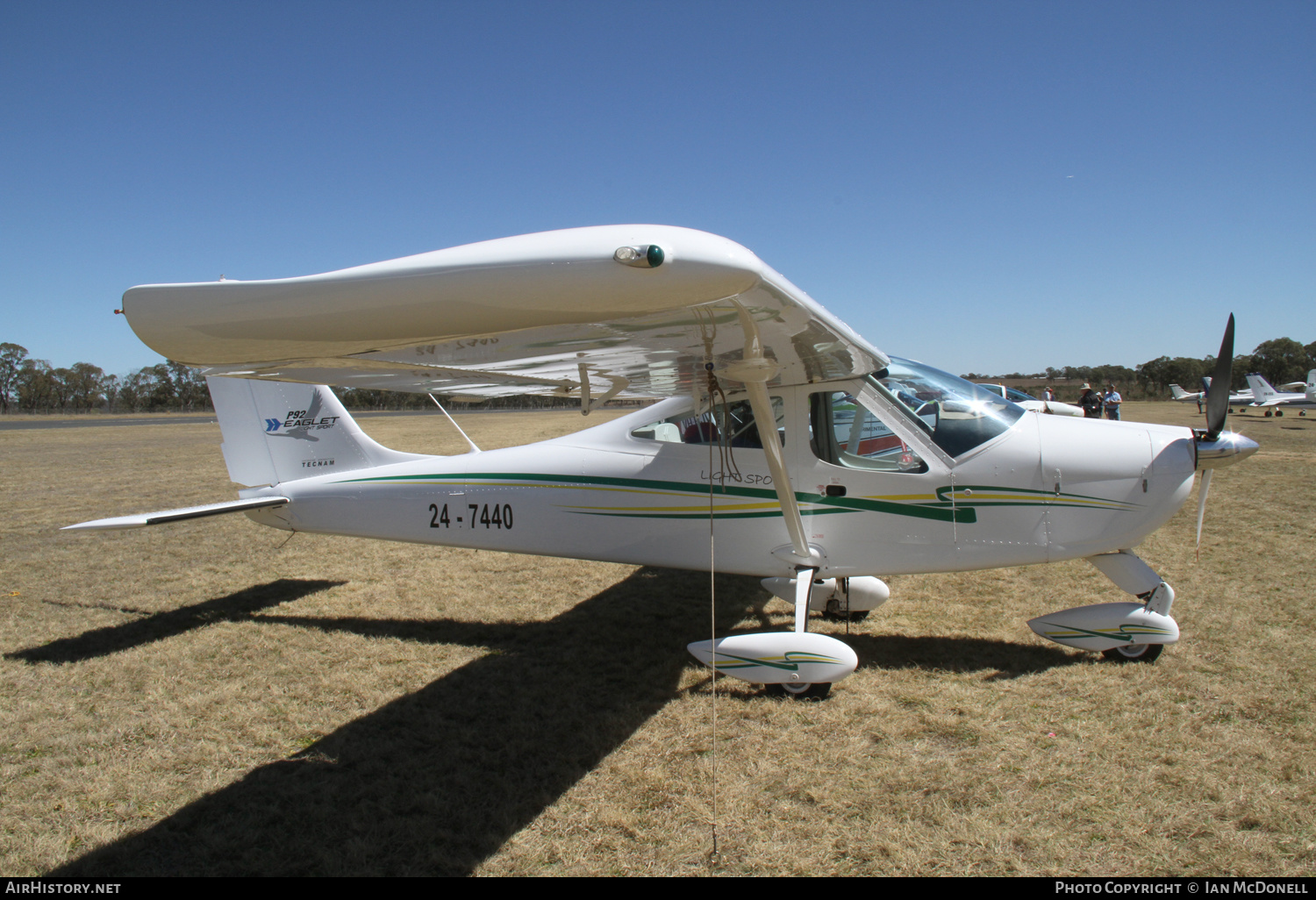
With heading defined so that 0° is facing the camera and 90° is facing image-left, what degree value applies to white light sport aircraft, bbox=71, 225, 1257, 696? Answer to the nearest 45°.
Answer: approximately 270°

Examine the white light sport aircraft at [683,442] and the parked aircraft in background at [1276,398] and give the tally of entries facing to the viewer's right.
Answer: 2

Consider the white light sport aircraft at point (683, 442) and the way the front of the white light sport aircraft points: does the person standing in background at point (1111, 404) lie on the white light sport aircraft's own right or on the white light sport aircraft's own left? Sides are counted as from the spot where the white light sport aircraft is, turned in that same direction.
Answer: on the white light sport aircraft's own left

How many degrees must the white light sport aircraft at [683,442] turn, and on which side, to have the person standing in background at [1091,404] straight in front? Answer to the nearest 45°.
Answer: approximately 45° to its left

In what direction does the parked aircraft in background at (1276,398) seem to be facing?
to the viewer's right

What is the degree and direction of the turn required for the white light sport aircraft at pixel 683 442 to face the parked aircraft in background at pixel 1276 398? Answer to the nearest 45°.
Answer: approximately 45° to its left

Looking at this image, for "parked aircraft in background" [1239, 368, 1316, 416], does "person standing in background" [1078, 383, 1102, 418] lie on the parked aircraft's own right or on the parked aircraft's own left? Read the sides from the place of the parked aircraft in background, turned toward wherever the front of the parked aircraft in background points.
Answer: on the parked aircraft's own right
